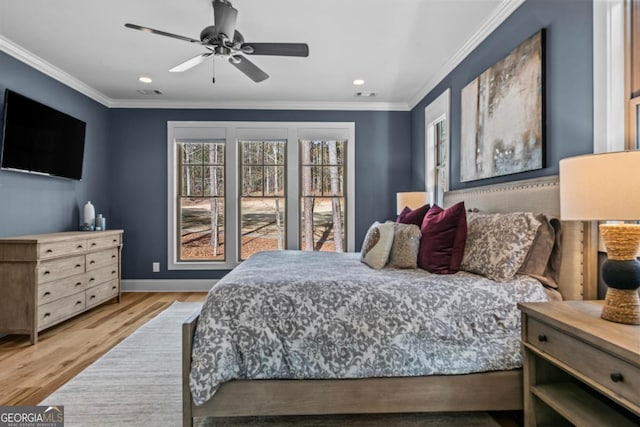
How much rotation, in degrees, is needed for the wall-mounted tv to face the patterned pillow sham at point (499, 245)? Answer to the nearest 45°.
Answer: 0° — it already faces it

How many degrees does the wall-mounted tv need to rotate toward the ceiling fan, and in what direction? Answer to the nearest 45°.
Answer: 0° — it already faces it

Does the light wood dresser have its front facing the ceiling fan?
yes

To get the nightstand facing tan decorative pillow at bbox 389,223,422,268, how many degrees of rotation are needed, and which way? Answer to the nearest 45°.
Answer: approximately 90° to its right

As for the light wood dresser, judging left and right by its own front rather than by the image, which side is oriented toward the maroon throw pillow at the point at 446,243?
front

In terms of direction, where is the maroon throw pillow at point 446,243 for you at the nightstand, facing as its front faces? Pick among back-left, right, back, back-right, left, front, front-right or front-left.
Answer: right

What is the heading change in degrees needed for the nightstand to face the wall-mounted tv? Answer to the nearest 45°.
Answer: approximately 45° to its right

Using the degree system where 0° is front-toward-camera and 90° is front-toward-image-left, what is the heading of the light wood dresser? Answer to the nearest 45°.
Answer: approximately 315°

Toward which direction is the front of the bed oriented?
to the viewer's left

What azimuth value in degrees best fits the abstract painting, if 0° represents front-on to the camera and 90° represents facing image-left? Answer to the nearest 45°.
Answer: approximately 45°

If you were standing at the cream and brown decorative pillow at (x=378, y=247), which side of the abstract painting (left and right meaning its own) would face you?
front

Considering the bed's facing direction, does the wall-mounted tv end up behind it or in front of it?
in front

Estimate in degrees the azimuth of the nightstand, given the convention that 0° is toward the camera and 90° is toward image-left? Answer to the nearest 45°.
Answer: approximately 45°

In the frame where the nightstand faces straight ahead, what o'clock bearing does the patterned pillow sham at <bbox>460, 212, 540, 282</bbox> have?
The patterned pillow sham is roughly at 3 o'clock from the nightstand.

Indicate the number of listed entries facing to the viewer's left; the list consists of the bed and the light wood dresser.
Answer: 1

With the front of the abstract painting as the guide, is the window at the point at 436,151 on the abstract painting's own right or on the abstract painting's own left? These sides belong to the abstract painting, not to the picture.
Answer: on the abstract painting's own right
